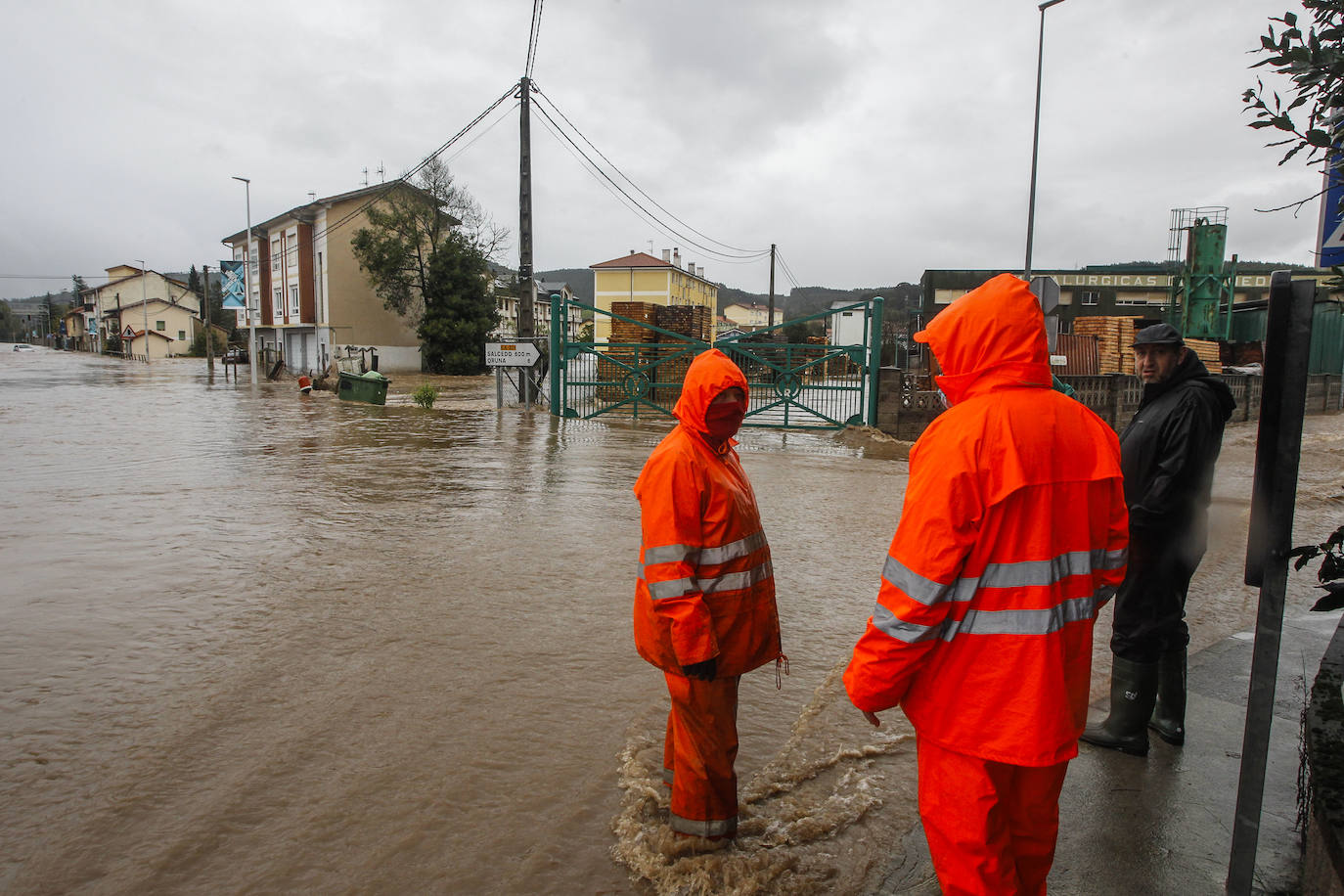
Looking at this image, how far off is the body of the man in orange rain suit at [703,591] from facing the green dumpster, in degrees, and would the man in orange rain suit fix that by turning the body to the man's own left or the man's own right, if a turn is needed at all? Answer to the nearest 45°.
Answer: approximately 180°

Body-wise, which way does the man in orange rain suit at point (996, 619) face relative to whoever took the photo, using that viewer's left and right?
facing away from the viewer and to the left of the viewer

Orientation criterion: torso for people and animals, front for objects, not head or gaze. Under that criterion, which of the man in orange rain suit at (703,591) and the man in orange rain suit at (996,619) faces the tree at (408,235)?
the man in orange rain suit at (996,619)

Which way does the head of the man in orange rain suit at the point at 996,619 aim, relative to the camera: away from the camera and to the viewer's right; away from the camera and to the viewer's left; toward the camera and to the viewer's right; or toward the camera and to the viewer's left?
away from the camera and to the viewer's left

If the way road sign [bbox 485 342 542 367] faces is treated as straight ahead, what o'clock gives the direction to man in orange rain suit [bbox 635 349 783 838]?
The man in orange rain suit is roughly at 12 o'clock from the road sign.

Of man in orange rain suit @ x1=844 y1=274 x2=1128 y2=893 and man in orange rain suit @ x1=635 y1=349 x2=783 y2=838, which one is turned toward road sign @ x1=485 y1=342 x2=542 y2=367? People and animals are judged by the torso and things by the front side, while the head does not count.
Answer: man in orange rain suit @ x1=844 y1=274 x2=1128 y2=893

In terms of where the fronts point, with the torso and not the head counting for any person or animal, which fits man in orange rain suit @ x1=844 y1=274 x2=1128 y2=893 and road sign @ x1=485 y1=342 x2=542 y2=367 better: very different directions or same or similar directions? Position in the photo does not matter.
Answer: very different directions

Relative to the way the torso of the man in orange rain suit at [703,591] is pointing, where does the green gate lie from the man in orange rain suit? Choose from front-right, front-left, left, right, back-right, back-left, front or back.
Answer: back-left

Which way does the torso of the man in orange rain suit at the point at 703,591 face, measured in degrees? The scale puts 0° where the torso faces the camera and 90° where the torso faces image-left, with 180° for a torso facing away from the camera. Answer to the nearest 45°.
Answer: approximately 315°

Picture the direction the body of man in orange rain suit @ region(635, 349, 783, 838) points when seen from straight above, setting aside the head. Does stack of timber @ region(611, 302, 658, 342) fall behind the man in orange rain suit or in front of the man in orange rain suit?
behind

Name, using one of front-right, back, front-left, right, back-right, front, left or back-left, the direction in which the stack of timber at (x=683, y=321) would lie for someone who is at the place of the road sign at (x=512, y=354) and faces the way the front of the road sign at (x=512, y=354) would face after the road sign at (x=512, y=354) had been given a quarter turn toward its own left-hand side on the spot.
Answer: front-left

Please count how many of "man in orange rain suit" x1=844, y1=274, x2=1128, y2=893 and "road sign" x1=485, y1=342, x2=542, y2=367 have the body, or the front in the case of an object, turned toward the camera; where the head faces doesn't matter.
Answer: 1

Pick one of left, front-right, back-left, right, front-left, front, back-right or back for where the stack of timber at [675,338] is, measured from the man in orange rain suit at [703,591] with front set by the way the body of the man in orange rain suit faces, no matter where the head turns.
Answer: back-left

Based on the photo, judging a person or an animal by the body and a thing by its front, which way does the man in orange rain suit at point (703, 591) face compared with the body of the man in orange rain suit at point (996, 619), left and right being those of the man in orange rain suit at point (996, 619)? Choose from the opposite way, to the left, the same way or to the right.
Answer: the opposite way

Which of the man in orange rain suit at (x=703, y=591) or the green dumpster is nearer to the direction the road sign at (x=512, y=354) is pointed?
the man in orange rain suit

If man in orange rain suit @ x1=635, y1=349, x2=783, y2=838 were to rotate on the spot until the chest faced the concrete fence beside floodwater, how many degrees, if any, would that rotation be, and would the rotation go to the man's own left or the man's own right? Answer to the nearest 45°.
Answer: approximately 135° to the man's own left

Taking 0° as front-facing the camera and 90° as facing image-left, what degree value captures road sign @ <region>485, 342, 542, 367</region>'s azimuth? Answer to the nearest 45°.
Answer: approximately 0°

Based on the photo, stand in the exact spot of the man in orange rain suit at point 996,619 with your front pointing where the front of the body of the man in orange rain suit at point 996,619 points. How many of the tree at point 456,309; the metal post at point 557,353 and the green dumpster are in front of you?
3
